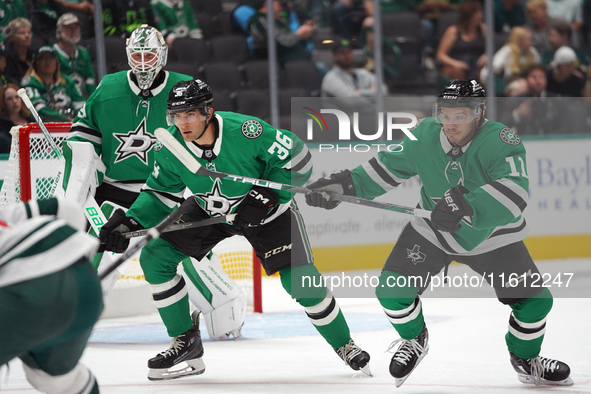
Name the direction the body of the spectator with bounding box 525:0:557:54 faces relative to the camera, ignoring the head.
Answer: toward the camera

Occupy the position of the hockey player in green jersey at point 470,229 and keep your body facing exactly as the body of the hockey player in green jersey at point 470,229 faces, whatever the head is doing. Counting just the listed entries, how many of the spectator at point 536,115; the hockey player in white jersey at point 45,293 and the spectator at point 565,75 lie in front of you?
1

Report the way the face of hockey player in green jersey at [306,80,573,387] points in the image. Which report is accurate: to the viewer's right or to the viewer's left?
to the viewer's left

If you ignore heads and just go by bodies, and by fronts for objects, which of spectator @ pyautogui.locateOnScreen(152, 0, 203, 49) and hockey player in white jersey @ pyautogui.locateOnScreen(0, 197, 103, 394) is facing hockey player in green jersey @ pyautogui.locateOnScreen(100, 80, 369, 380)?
the spectator

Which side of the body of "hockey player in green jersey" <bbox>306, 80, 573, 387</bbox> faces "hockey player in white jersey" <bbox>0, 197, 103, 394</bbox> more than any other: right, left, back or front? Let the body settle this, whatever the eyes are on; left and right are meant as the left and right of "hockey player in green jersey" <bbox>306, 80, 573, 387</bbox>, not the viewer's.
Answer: front

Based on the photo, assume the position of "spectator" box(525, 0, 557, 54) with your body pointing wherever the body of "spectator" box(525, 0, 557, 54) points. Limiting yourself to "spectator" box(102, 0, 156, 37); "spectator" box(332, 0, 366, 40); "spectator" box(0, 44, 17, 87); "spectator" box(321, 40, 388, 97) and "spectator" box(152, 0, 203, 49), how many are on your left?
0

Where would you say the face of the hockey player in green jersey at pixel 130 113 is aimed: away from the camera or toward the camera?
toward the camera

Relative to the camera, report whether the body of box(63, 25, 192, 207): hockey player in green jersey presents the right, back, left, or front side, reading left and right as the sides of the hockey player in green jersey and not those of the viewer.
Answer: front

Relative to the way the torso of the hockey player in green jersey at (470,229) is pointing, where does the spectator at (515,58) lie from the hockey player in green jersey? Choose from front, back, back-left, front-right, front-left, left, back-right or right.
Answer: back-right

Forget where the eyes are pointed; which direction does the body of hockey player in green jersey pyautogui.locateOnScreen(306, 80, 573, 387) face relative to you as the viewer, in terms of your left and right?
facing the viewer and to the left of the viewer

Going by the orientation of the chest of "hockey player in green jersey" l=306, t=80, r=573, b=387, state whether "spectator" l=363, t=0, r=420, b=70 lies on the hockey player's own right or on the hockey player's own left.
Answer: on the hockey player's own right

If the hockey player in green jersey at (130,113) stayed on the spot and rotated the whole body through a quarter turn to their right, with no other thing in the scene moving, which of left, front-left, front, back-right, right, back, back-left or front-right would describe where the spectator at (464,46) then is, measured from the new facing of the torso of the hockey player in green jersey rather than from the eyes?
back-right

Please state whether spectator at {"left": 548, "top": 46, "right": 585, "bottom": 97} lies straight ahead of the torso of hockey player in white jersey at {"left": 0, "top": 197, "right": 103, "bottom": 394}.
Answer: no
